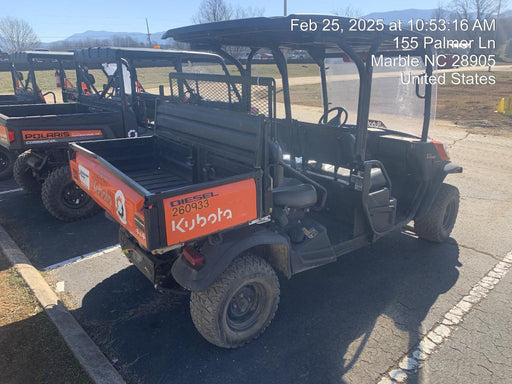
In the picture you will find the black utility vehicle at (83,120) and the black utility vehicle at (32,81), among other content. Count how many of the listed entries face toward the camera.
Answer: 0

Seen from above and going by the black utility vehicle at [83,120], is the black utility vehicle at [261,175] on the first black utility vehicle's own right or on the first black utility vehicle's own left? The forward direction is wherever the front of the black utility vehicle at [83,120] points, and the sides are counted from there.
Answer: on the first black utility vehicle's own right

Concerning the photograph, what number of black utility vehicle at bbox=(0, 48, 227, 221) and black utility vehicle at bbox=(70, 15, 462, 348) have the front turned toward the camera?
0

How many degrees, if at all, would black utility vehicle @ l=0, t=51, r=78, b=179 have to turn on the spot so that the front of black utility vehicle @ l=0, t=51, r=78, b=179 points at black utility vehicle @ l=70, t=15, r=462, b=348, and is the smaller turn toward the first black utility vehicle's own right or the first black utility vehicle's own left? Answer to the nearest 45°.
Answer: approximately 135° to the first black utility vehicle's own right

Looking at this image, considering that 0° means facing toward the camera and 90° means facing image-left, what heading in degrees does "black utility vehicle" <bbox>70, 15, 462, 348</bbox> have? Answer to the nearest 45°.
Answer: approximately 225°

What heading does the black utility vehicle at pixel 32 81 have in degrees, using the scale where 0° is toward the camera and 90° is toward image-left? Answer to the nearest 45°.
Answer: approximately 225°

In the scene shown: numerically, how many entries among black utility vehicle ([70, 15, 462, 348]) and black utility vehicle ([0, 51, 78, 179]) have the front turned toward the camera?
0

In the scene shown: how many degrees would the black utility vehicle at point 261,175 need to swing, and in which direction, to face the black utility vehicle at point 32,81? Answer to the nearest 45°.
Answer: approximately 90° to its left

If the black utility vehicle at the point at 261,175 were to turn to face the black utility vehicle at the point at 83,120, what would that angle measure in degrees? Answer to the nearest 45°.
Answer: approximately 90° to its left

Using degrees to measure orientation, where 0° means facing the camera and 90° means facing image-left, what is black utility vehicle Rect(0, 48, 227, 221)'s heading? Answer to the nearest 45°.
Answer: approximately 225°
